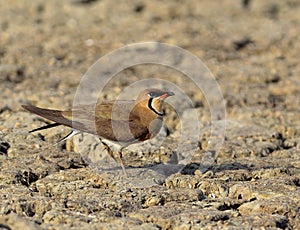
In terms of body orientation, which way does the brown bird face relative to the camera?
to the viewer's right
